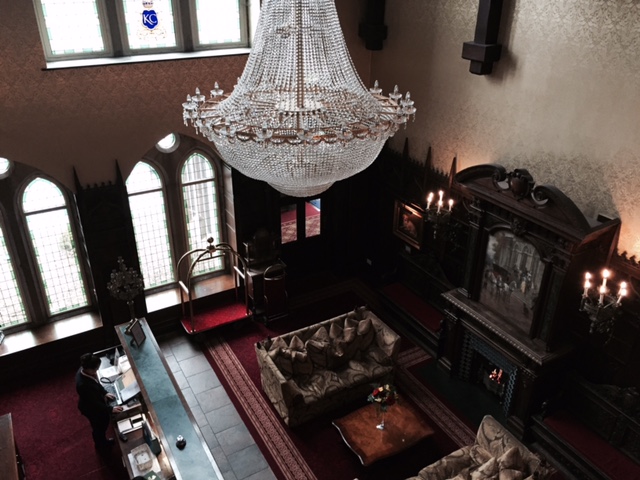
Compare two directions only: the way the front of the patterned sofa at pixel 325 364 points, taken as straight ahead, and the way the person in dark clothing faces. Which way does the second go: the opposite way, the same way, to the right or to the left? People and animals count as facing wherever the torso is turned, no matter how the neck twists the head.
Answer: to the left

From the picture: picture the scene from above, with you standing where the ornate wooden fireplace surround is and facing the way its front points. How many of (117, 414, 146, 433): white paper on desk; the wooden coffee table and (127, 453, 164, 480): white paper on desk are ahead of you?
3

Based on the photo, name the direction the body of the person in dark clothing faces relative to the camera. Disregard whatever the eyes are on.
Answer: to the viewer's right

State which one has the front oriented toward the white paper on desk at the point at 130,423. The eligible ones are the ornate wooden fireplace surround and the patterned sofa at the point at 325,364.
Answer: the ornate wooden fireplace surround

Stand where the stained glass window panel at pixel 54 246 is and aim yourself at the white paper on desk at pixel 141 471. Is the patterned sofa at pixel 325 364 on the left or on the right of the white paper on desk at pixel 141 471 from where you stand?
left

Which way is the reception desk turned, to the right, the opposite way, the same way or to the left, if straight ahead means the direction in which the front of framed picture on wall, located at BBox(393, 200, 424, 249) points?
the opposite way

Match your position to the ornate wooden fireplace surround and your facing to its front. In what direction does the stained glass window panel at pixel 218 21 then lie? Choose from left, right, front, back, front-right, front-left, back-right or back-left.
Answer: front-right

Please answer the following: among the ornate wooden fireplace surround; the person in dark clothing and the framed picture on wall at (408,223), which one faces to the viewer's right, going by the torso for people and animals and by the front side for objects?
the person in dark clothing

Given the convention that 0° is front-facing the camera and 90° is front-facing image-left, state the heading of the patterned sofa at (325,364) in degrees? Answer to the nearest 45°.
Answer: approximately 315°

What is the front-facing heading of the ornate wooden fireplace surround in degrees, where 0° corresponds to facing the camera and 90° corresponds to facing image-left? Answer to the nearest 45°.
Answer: approximately 45°

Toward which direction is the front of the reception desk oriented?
to the viewer's right

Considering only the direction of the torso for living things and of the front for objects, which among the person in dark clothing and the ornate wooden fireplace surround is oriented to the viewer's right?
the person in dark clothing

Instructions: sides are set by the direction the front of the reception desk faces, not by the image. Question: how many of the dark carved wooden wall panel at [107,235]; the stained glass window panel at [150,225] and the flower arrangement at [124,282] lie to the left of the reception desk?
3

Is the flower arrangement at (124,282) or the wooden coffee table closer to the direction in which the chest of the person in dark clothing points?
the wooden coffee table

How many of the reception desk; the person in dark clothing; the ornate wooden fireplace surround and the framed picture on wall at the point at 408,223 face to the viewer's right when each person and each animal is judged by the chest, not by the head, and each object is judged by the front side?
2
